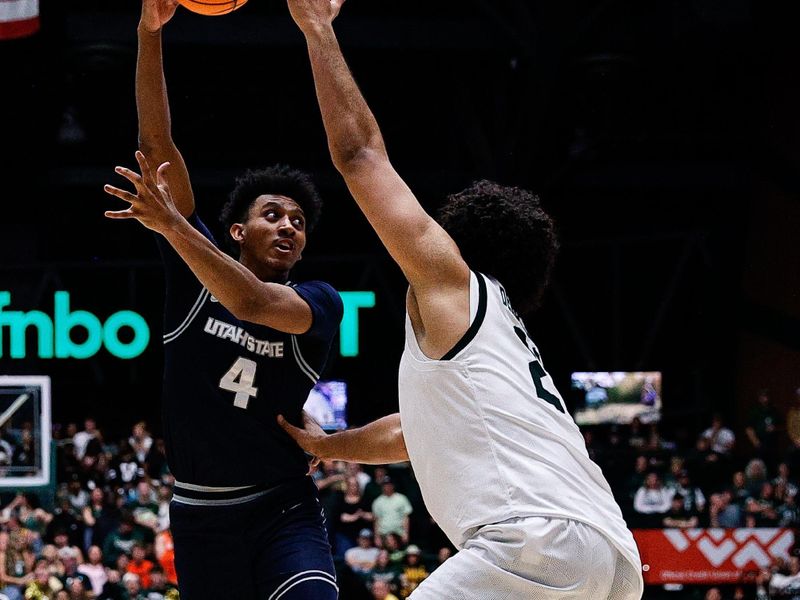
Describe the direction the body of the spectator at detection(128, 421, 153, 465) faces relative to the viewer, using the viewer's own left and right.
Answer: facing the viewer

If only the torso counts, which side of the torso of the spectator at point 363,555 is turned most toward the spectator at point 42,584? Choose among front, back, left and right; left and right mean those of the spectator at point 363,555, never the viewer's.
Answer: right

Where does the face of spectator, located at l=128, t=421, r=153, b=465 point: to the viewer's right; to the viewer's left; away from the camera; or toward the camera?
toward the camera

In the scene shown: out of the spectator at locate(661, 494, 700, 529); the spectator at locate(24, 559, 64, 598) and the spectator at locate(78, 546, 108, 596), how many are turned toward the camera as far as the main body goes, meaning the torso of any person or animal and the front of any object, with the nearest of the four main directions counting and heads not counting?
3

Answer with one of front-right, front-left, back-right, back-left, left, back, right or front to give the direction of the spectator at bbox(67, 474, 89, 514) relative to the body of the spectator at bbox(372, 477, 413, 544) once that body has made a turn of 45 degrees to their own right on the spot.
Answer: front-right

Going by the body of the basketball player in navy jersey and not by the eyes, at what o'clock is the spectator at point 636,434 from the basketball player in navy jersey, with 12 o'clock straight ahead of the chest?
The spectator is roughly at 7 o'clock from the basketball player in navy jersey.

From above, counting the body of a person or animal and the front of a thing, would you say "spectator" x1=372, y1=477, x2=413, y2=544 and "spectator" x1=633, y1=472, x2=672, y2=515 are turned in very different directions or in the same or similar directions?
same or similar directions

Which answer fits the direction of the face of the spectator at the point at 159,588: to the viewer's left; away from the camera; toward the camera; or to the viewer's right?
toward the camera

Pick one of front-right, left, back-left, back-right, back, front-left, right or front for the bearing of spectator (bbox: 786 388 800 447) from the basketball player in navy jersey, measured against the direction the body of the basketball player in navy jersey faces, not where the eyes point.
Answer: back-left

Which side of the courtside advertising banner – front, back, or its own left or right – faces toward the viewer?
front

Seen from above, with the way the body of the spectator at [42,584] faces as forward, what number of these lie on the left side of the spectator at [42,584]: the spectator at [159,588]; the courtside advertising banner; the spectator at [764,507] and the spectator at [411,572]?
4

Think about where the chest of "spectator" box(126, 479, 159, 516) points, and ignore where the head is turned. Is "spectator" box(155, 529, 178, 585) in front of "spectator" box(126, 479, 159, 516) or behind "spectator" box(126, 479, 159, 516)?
in front

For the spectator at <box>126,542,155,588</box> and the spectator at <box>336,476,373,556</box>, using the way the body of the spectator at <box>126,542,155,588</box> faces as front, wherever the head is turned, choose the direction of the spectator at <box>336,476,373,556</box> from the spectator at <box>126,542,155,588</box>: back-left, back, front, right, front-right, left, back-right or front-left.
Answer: left

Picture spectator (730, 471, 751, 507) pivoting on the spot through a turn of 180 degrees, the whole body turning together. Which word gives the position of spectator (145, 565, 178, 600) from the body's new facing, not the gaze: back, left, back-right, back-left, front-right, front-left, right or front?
back-left

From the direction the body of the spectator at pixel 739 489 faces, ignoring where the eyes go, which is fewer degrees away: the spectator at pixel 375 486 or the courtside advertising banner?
the courtside advertising banner
